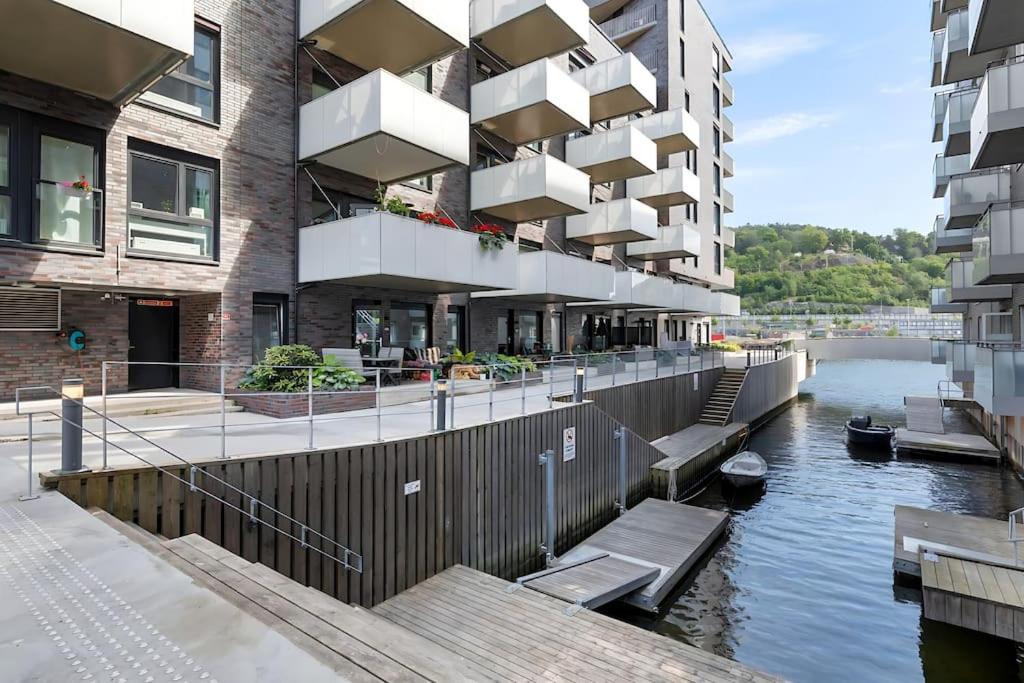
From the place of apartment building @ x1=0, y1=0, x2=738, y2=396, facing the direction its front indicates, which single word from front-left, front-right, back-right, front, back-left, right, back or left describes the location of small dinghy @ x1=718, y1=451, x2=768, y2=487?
front-left

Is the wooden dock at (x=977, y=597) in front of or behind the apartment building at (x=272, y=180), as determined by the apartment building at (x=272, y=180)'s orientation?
in front

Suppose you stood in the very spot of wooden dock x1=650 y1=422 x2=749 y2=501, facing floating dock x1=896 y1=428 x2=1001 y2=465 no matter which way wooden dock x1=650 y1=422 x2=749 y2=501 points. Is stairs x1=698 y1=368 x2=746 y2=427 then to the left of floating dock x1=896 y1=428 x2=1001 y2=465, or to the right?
left

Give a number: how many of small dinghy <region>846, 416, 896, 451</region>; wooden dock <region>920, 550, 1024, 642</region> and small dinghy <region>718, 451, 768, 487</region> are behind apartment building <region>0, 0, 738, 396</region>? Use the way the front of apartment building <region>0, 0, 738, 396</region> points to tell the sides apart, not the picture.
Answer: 0

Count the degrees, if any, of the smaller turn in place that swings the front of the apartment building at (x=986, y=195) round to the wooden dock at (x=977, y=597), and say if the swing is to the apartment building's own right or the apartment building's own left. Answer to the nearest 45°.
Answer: approximately 90° to the apartment building's own left

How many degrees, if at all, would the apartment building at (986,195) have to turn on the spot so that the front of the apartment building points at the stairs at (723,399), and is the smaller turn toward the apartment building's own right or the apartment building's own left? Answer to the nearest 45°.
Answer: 0° — it already faces it

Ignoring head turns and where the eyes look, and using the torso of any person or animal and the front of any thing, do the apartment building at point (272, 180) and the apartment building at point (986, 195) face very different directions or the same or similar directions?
very different directions

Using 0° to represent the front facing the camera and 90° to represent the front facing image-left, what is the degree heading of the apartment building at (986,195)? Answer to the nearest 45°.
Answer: approximately 90°

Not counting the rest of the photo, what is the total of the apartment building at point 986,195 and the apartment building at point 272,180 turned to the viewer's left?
1

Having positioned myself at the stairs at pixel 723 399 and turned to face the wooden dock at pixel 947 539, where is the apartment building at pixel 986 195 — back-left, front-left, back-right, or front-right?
front-left

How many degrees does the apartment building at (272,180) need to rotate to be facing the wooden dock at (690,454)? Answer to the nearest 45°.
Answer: approximately 45° to its left

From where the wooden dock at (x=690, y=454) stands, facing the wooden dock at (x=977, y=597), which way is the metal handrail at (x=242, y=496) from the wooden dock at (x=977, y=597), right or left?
right

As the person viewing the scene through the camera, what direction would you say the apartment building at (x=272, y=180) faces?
facing the viewer and to the right of the viewer

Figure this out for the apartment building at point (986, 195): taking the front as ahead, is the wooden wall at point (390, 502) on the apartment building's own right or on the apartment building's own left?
on the apartment building's own left

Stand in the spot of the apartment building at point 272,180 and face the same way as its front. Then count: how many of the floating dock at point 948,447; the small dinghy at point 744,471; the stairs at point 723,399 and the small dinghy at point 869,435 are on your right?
0
